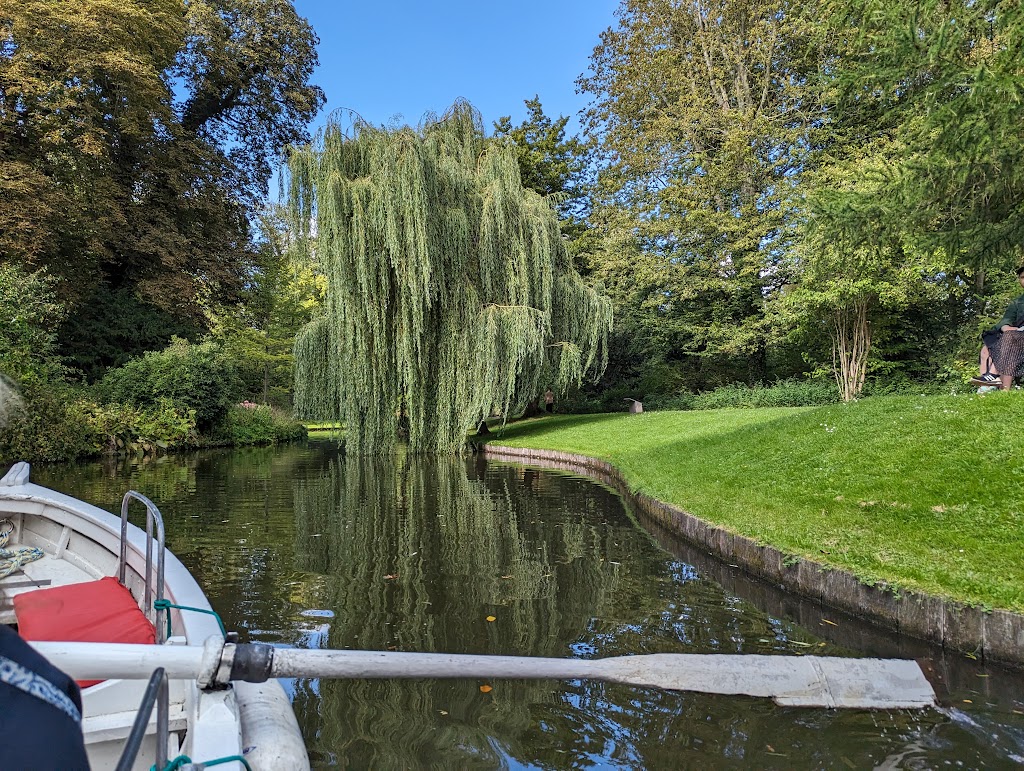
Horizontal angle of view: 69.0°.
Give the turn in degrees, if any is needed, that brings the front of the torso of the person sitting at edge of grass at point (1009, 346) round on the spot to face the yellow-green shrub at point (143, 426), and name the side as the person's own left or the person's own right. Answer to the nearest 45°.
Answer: approximately 45° to the person's own right

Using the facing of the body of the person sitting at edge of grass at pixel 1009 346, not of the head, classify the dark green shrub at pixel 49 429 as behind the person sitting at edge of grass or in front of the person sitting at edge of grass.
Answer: in front

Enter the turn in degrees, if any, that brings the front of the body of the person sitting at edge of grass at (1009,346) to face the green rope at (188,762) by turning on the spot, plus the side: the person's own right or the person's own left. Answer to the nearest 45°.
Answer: approximately 45° to the person's own left

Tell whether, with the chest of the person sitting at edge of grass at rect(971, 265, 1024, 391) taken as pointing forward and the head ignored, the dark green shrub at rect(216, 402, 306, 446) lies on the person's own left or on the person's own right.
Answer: on the person's own right

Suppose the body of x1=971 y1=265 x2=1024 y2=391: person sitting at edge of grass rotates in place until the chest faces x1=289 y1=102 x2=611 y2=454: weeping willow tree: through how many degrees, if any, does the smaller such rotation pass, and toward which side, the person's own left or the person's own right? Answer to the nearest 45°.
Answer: approximately 45° to the person's own right

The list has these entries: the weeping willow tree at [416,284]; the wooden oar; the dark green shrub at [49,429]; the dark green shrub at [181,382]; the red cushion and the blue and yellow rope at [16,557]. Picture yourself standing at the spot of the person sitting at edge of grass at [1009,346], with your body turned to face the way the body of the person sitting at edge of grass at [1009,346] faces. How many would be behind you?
0

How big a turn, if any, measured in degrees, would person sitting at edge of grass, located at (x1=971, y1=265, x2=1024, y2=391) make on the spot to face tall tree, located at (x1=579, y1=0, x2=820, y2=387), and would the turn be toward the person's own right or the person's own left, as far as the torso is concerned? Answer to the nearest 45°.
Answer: approximately 90° to the person's own right

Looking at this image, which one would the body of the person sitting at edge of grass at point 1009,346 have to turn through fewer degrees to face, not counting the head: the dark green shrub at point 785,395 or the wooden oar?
the wooden oar

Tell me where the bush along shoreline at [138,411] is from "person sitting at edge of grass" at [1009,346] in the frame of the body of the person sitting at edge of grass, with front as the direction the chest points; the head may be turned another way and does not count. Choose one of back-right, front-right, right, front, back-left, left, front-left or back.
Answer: front-right

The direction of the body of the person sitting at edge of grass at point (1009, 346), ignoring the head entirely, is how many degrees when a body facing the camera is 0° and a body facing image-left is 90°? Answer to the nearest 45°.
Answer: approximately 45°

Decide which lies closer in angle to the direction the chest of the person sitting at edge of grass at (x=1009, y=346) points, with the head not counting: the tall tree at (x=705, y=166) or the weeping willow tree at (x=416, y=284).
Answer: the weeping willow tree

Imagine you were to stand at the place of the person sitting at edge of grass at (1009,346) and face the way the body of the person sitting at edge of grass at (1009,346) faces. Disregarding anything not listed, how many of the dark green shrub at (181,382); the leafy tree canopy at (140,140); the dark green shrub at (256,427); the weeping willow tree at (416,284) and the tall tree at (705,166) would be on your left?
0

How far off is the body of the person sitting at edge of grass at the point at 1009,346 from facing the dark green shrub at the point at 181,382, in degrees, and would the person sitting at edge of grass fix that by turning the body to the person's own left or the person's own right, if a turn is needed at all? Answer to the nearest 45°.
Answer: approximately 45° to the person's own right

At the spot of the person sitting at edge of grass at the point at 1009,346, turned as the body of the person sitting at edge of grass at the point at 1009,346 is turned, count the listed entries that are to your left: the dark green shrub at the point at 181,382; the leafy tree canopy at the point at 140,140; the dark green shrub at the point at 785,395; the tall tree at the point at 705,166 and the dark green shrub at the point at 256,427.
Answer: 0

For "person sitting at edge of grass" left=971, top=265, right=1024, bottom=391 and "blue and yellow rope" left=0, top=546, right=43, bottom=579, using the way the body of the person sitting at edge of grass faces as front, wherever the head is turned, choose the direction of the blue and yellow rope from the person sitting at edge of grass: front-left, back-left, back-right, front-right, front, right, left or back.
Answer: front
